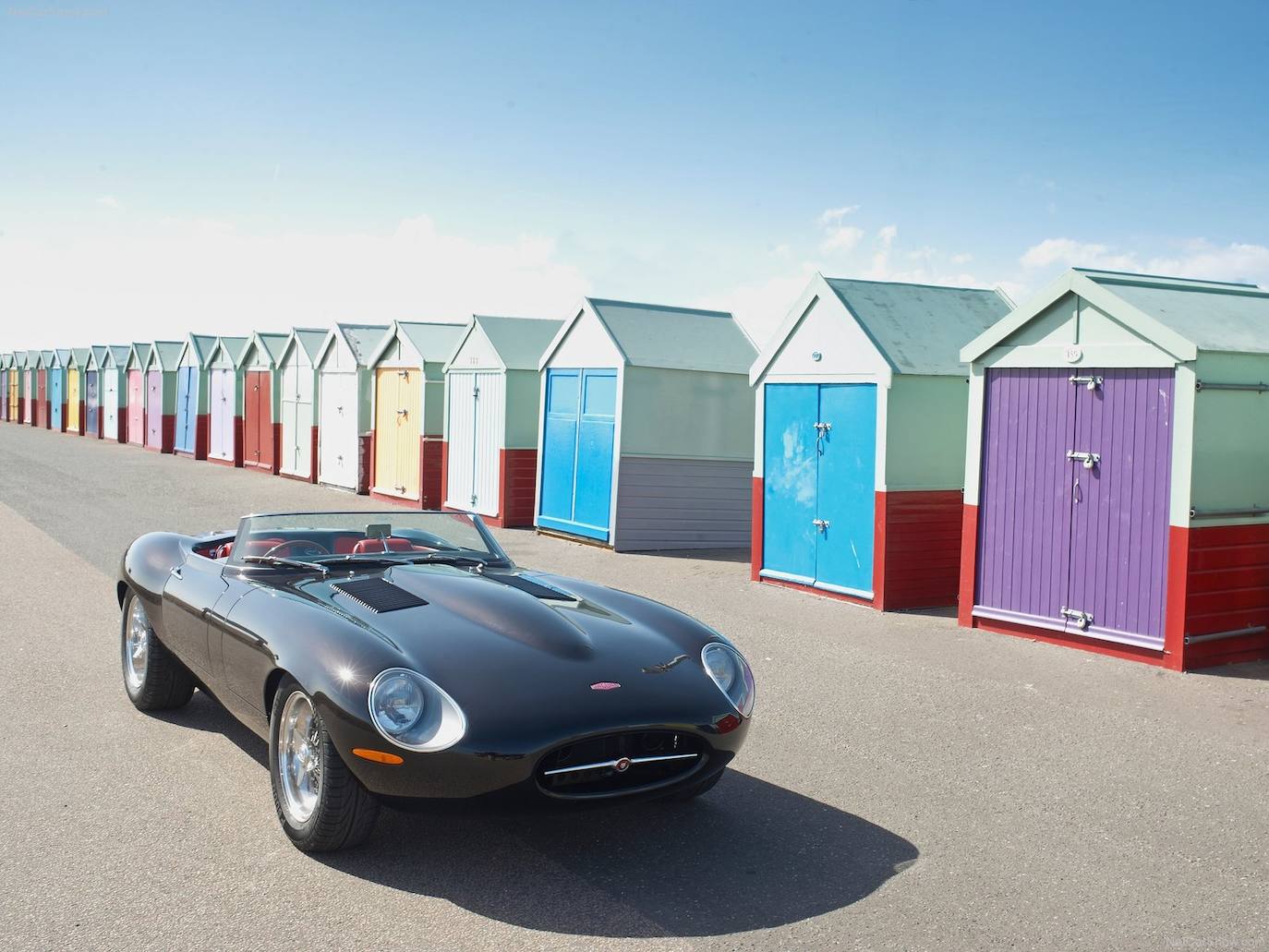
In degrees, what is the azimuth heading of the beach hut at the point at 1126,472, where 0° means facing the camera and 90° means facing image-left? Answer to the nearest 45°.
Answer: approximately 45°

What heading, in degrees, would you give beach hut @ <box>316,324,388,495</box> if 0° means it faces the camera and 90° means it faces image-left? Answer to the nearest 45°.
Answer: approximately 45°

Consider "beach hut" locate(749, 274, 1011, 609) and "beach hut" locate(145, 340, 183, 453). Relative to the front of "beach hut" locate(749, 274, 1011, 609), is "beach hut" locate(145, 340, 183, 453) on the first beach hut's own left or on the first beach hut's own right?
on the first beach hut's own right

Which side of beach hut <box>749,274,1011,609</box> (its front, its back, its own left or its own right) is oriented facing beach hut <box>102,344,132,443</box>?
right

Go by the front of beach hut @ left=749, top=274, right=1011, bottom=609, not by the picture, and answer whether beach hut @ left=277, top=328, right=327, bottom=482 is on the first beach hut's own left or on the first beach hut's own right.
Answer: on the first beach hut's own right

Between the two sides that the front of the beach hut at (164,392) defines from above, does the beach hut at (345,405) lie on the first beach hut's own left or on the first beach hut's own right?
on the first beach hut's own left

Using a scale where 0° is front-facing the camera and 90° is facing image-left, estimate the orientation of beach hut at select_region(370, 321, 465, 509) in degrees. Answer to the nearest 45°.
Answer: approximately 45°

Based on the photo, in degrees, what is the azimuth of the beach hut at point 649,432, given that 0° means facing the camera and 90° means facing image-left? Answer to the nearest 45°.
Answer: approximately 45°

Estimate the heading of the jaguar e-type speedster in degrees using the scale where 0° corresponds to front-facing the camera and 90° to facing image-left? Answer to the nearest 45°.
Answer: approximately 315°

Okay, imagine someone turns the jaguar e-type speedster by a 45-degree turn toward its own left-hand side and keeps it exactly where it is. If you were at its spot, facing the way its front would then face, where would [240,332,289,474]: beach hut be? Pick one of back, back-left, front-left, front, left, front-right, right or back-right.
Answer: left

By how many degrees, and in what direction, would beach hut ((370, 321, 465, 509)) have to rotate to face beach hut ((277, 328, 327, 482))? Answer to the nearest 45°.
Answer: approximately 90° to its right
